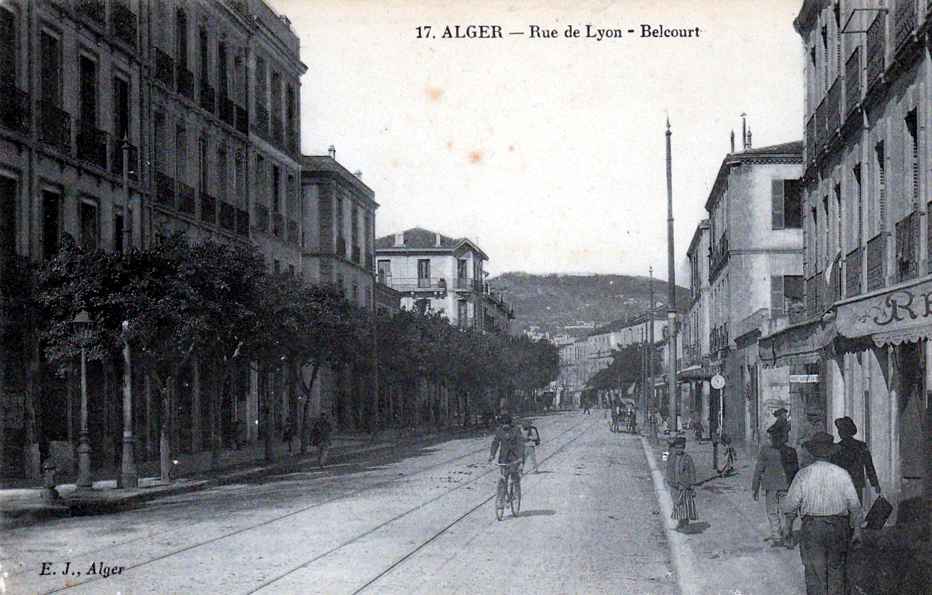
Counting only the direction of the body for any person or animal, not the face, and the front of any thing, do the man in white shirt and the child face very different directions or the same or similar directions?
very different directions

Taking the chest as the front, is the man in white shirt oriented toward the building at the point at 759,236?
yes

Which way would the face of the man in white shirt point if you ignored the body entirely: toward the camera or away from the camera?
away from the camera

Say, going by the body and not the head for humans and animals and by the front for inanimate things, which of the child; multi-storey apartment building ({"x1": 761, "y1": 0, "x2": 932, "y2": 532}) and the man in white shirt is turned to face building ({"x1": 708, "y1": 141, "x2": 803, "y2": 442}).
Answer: the man in white shirt

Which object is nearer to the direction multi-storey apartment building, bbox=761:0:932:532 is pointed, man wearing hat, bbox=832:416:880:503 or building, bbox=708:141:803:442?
the man wearing hat

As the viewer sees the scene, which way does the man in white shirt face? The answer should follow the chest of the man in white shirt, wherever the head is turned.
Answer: away from the camera

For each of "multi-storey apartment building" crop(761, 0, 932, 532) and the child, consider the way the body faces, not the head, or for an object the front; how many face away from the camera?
0

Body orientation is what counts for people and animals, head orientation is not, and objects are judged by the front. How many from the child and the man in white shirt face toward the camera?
1

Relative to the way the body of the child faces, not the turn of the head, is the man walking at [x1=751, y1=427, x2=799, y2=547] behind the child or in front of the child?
in front

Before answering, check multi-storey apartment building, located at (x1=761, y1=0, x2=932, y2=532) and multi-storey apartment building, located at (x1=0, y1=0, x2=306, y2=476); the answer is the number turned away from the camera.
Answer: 0

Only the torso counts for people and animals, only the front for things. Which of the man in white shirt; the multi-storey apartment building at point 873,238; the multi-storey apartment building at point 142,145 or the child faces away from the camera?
the man in white shirt

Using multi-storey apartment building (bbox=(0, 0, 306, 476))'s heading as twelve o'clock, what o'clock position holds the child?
The child is roughly at 1 o'clock from the multi-storey apartment building.
